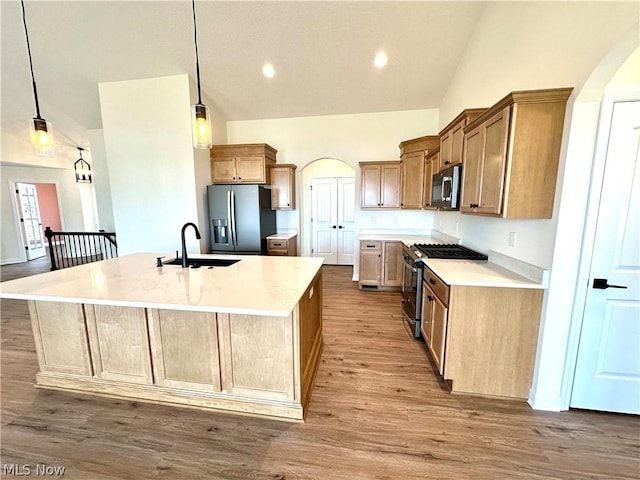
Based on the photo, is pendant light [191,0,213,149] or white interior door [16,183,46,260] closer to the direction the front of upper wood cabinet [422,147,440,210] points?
the white interior door

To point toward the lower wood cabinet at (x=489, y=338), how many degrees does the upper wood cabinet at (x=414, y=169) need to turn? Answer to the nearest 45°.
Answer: approximately 45° to its left

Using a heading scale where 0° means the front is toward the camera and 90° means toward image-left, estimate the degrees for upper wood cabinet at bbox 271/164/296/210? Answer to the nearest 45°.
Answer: approximately 0°

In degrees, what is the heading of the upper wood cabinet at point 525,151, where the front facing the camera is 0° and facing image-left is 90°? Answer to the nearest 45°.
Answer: approximately 45°

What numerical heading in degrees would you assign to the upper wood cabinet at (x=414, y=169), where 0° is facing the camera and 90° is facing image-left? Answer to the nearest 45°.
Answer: approximately 45°

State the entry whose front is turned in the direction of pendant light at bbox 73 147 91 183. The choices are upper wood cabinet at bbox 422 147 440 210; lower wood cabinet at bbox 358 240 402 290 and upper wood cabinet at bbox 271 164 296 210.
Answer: upper wood cabinet at bbox 422 147 440 210

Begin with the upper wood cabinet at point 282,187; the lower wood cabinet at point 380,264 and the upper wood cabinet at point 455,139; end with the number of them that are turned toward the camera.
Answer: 2

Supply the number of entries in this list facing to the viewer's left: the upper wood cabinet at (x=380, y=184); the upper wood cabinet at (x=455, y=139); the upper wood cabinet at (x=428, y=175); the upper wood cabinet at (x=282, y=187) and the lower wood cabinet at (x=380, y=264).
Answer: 2

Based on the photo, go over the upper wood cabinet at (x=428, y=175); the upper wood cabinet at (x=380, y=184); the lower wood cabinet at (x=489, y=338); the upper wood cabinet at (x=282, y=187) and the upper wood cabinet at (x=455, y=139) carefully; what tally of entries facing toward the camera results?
2

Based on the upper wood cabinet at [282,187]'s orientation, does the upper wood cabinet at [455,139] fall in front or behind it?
in front

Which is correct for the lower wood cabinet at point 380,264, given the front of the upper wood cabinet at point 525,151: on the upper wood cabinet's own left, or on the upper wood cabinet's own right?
on the upper wood cabinet's own right

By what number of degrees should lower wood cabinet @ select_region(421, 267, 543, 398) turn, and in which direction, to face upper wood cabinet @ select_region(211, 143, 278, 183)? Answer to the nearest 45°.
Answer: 0° — it already faces it

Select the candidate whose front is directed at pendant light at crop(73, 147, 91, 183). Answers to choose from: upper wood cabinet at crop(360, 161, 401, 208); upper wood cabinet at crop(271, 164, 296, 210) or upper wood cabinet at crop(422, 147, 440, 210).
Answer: upper wood cabinet at crop(422, 147, 440, 210)

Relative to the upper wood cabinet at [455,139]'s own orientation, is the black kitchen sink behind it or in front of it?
in front

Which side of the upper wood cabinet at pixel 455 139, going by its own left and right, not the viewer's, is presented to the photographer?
left

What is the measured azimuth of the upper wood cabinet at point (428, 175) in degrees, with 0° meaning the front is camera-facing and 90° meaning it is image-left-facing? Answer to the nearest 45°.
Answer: approximately 90°
